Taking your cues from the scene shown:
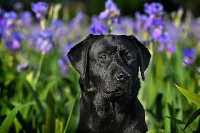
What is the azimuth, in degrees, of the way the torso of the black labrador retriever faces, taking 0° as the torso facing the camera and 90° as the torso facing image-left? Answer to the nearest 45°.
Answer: approximately 0°

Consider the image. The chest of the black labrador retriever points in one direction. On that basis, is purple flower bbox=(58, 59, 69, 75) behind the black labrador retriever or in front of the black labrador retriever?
behind

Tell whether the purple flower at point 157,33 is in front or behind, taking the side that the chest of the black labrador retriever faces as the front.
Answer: behind

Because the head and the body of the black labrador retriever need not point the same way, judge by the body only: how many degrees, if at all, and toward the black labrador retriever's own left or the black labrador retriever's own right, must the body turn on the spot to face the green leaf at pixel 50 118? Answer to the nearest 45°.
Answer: approximately 90° to the black labrador retriever's own right

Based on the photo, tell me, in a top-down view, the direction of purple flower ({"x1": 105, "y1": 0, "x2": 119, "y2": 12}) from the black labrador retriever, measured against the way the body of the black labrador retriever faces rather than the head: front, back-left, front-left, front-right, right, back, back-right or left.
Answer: back

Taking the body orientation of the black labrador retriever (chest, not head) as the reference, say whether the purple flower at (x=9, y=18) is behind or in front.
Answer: behind

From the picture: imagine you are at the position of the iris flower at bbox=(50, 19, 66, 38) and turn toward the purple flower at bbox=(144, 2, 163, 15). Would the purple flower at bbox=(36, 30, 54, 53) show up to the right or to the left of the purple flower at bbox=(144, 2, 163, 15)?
right

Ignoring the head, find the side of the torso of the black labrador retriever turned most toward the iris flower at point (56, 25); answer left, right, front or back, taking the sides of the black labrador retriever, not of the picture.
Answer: back
